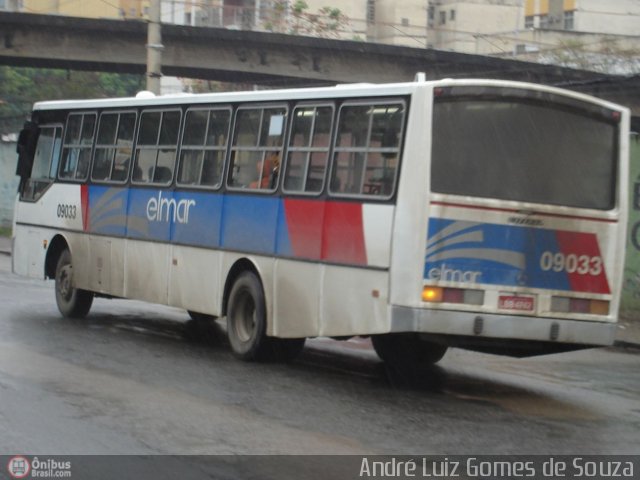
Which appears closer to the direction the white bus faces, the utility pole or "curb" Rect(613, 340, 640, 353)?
the utility pole

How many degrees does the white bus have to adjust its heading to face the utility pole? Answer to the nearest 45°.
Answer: approximately 45° to its right

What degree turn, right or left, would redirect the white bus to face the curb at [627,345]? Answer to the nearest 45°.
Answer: approximately 90° to its right

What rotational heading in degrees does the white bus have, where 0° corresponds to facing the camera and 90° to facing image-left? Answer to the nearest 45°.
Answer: approximately 135°
